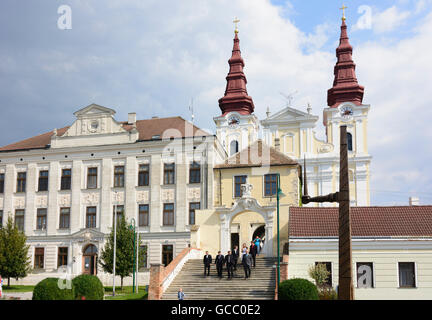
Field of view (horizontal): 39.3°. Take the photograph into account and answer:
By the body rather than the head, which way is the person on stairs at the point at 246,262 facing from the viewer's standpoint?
toward the camera

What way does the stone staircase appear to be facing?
toward the camera

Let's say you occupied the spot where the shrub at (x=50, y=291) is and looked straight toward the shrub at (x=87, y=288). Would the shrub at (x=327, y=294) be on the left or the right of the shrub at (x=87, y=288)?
right

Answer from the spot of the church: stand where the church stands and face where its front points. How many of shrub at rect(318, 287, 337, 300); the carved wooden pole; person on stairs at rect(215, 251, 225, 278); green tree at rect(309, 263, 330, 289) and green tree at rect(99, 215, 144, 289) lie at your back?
0

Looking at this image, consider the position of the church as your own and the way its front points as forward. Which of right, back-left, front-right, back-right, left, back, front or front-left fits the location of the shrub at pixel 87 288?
front

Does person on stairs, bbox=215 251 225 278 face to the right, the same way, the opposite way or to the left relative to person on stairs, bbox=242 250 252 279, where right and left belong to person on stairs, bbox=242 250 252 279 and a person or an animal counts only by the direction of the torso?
the same way

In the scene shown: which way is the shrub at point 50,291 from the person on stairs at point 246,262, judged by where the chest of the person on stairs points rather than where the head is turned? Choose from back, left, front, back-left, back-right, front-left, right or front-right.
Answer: front-right

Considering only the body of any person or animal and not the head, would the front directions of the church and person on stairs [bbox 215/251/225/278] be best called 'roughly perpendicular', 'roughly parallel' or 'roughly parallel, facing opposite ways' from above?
roughly parallel

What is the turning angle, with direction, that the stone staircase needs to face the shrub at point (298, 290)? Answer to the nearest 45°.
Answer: approximately 45° to its left

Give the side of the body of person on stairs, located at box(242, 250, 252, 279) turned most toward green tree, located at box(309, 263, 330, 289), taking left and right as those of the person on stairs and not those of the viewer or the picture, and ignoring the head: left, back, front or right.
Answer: left

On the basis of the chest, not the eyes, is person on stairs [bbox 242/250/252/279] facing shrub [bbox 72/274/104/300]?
no

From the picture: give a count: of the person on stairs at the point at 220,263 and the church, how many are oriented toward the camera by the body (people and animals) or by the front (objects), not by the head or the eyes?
2

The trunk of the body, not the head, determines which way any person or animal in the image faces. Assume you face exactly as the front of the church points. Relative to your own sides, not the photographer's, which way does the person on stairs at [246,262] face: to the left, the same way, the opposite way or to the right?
the same way

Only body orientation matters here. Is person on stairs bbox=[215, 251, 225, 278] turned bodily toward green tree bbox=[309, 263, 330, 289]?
no

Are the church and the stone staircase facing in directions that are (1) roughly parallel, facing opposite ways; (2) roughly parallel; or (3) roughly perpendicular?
roughly parallel

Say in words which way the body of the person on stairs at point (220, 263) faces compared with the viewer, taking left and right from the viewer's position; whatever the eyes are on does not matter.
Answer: facing the viewer

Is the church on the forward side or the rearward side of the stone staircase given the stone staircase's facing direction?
on the rearward side
